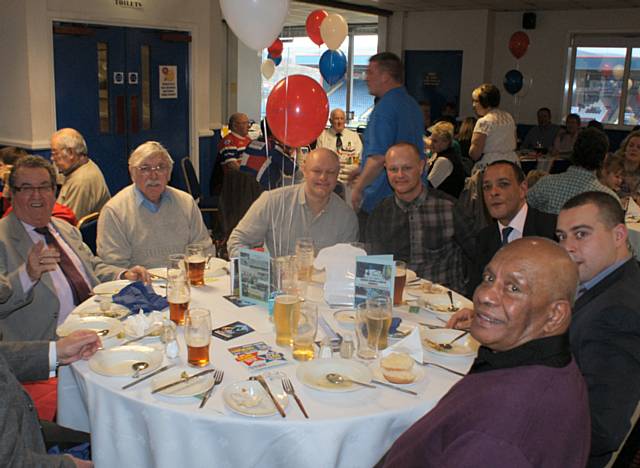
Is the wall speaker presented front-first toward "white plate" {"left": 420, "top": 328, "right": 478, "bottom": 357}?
yes

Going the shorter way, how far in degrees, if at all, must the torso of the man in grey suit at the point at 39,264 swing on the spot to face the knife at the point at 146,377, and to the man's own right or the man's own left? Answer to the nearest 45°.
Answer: approximately 45° to the man's own right

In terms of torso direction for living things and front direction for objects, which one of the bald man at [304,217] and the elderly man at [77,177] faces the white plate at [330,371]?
the bald man

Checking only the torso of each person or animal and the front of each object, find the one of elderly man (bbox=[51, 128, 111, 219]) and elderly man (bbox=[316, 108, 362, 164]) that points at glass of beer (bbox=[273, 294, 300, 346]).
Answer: elderly man (bbox=[316, 108, 362, 164])

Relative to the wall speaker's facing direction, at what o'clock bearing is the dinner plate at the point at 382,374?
The dinner plate is roughly at 12 o'clock from the wall speaker.

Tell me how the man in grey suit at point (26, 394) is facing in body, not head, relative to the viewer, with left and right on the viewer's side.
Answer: facing to the right of the viewer

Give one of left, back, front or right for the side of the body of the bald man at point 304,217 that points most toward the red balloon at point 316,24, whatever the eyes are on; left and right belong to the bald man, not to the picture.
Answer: back

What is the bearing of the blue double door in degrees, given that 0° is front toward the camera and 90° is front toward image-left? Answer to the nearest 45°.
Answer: approximately 315°
